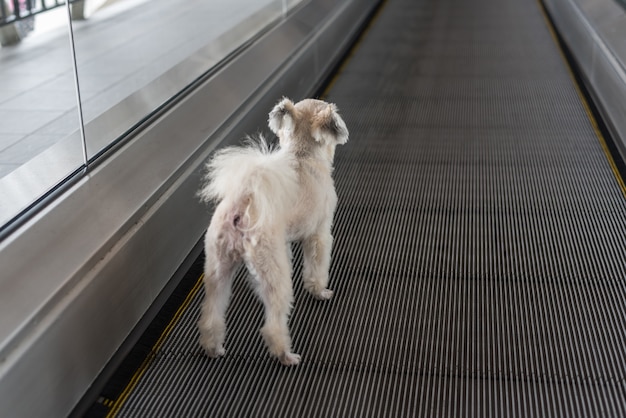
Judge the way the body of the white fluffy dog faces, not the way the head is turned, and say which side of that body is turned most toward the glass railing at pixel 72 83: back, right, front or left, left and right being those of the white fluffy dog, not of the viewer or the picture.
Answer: left

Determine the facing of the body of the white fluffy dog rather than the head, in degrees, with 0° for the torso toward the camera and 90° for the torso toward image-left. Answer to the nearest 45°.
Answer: approximately 225°
